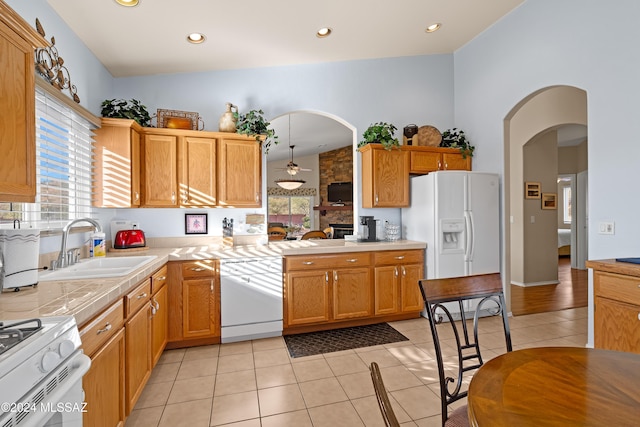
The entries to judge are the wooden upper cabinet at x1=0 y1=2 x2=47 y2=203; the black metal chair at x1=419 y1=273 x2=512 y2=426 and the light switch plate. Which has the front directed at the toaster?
the light switch plate

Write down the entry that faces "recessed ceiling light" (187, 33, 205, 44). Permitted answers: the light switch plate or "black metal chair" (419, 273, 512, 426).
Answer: the light switch plate

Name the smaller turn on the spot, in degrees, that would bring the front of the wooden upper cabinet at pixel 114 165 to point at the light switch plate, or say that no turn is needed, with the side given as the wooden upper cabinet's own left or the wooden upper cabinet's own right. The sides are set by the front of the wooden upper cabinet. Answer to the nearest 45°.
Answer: approximately 45° to the wooden upper cabinet's own right

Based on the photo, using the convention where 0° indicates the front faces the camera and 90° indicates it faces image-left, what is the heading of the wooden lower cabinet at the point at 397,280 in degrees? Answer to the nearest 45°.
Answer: approximately 0°

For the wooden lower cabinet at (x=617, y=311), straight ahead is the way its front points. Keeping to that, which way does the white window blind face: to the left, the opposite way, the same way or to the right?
the opposite way

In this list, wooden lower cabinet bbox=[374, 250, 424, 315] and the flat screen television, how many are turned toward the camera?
2

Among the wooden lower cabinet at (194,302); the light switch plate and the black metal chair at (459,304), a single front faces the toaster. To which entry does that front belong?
the light switch plate

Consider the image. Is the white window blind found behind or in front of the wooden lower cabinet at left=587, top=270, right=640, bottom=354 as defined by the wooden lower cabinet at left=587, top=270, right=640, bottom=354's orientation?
in front

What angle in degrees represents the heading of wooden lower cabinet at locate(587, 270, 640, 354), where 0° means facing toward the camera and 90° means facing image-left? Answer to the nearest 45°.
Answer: approximately 45°

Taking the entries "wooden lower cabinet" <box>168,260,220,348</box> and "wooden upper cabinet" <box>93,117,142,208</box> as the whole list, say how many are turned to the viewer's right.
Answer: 1

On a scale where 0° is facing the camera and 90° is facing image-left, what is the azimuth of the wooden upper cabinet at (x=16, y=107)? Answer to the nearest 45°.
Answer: approximately 315°

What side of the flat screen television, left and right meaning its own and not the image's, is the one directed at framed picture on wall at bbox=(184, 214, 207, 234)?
front

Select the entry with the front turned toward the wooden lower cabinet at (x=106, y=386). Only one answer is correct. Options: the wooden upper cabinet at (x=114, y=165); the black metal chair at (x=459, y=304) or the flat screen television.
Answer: the flat screen television
